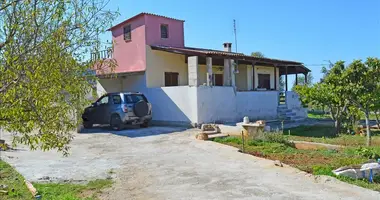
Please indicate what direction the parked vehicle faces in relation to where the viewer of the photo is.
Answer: facing away from the viewer and to the left of the viewer

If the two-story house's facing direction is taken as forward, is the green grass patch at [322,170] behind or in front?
in front

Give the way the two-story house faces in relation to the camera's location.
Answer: facing the viewer and to the right of the viewer

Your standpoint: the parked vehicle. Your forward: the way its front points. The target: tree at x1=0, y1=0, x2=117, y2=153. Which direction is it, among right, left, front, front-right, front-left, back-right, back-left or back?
back-left

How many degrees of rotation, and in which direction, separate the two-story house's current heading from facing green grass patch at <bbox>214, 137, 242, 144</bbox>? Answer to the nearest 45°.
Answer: approximately 45° to its right

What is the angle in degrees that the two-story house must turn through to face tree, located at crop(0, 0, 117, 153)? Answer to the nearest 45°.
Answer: approximately 45° to its right

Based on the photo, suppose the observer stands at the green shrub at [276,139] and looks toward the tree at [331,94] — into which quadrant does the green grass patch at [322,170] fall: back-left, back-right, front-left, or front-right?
back-right

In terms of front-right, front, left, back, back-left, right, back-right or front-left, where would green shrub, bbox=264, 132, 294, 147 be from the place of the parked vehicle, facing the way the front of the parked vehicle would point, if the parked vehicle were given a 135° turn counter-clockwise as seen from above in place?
front-left

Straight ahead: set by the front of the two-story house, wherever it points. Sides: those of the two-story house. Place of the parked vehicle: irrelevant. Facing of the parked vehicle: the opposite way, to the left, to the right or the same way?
the opposite way
